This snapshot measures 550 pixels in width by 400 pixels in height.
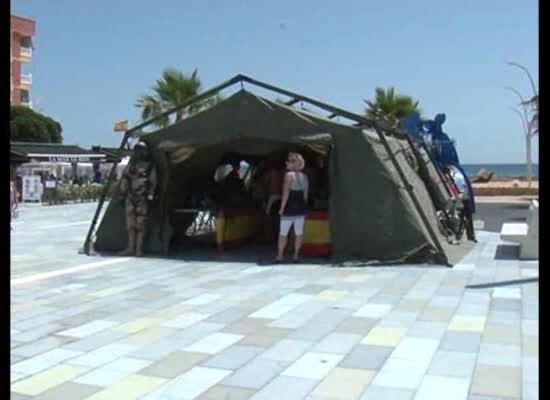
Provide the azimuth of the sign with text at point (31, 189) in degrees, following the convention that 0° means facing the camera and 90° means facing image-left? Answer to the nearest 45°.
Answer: approximately 0°

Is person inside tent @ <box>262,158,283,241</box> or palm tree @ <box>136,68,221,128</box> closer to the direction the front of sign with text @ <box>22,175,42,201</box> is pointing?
the person inside tent

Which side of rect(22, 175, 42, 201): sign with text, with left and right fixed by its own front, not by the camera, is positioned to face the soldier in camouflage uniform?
front

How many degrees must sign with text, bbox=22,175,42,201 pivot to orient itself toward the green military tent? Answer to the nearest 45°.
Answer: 0° — it already faces it

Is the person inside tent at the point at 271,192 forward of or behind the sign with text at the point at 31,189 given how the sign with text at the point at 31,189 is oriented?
forward

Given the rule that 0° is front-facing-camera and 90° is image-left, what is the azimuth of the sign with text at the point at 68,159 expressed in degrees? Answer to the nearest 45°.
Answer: approximately 0°

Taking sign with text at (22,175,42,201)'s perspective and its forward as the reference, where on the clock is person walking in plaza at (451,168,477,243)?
The person walking in plaza is roughly at 11 o'clock from the sign with text.

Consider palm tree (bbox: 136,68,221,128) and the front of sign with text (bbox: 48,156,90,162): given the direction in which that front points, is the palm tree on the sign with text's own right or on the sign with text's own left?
on the sign with text's own left

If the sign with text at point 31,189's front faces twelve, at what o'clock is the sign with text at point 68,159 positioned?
the sign with text at point 68,159 is roughly at 7 o'clock from the sign with text at point 31,189.
